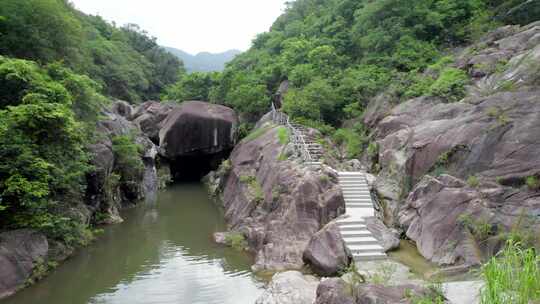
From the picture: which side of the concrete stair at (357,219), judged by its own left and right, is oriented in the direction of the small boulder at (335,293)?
front

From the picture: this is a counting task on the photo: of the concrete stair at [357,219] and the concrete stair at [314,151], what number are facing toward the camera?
2

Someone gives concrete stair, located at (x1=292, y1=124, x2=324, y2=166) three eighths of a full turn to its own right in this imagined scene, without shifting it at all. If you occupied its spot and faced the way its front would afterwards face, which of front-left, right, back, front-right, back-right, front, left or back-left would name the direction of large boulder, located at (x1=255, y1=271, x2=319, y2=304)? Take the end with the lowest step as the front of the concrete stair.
back-left

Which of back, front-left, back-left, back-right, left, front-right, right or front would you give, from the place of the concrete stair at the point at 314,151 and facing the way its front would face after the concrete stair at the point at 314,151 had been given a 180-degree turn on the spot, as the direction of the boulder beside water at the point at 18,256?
back-left

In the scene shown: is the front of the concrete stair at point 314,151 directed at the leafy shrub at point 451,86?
no

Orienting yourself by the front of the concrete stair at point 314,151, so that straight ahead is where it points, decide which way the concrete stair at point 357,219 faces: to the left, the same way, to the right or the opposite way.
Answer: the same way

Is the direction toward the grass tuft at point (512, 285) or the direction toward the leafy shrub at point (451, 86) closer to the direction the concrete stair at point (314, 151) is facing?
the grass tuft

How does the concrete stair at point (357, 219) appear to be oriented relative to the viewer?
toward the camera

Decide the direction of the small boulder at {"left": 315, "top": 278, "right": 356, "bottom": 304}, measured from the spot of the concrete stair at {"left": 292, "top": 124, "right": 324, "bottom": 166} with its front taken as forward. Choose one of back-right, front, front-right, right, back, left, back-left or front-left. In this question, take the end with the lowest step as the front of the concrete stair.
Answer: front

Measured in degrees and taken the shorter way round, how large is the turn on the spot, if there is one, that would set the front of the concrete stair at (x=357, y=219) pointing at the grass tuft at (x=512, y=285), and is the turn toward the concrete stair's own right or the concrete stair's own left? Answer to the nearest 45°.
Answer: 0° — it already faces it

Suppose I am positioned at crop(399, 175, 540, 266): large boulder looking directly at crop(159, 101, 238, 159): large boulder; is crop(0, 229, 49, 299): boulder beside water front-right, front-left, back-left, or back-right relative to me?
front-left

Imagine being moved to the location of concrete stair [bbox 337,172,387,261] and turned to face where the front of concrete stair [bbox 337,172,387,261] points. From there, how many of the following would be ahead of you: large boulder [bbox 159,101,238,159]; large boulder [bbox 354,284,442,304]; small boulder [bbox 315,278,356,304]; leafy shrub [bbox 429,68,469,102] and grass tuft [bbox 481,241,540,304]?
3

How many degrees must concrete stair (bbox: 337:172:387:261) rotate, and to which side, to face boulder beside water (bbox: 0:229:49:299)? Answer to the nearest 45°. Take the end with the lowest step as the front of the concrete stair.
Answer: approximately 90° to its right

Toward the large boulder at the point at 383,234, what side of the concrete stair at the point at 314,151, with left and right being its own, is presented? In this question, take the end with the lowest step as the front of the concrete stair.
front

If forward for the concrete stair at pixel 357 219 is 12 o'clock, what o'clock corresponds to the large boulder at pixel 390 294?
The large boulder is roughly at 12 o'clock from the concrete stair.

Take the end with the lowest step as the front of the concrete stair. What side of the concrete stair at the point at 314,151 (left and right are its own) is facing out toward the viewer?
front
